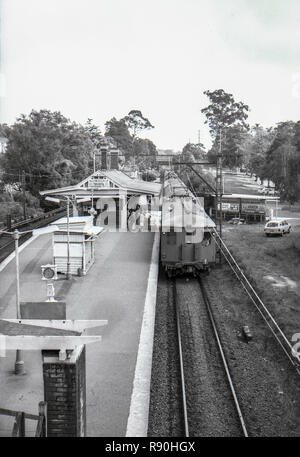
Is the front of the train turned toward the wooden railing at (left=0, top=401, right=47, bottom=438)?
yes

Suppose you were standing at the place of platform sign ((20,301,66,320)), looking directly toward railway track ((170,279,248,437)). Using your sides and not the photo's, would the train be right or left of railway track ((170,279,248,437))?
left

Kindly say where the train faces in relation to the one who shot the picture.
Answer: facing the viewer

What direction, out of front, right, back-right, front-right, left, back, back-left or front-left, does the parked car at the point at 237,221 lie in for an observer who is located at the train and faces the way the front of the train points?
back

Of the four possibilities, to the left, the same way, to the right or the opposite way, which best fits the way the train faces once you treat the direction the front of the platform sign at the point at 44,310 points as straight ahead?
the opposite way

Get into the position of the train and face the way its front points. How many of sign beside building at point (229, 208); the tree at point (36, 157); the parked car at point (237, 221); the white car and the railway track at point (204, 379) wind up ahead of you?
1

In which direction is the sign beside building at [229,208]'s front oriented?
toward the camera

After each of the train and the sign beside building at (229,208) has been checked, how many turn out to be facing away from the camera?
0

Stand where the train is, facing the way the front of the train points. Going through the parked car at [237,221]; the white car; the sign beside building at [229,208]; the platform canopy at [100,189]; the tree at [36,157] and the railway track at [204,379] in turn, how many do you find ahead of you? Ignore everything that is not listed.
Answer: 1

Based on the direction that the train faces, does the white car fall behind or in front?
behind
